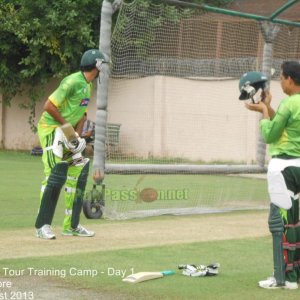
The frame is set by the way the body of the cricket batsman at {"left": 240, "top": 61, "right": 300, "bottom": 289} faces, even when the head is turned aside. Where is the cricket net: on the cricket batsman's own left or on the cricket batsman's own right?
on the cricket batsman's own right

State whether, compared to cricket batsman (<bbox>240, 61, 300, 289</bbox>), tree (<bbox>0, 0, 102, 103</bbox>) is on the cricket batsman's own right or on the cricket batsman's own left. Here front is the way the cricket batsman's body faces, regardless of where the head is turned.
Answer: on the cricket batsman's own right

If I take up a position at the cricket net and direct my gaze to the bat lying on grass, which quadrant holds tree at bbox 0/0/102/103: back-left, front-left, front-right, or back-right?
back-right

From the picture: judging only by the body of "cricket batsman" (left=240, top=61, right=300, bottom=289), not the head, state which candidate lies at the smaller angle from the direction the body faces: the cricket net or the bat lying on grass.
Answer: the bat lying on grass

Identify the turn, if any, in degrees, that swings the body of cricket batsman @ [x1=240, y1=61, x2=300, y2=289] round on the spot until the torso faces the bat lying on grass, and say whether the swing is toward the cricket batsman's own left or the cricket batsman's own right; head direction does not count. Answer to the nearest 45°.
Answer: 0° — they already face it

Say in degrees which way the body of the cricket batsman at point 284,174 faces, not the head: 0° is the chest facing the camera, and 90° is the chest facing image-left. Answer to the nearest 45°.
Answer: approximately 90°

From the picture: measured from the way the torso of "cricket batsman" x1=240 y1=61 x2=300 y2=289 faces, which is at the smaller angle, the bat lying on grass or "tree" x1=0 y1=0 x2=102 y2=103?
the bat lying on grass

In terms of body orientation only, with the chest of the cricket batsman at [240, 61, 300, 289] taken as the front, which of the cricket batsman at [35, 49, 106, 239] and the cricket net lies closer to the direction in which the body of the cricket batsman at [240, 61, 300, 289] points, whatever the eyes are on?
the cricket batsman
